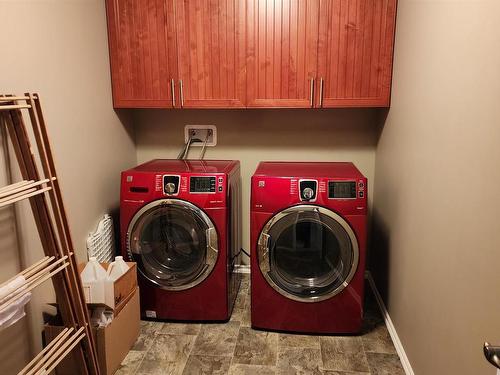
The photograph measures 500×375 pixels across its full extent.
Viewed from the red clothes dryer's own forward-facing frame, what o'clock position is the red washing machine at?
The red washing machine is roughly at 3 o'clock from the red clothes dryer.

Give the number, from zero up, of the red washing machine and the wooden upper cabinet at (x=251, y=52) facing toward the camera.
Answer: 2

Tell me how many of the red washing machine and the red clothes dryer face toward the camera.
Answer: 2

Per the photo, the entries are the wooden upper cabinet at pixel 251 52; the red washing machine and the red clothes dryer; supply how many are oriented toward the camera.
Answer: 3

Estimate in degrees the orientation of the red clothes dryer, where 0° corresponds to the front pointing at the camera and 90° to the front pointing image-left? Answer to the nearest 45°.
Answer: approximately 0°

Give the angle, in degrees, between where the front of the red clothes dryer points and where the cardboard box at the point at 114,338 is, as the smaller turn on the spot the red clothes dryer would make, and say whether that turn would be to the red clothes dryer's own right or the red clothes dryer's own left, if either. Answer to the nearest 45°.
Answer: approximately 45° to the red clothes dryer's own right
